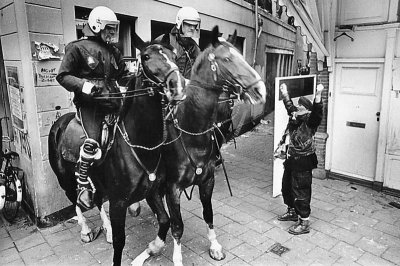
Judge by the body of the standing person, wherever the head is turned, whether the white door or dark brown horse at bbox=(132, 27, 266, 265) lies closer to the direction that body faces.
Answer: the dark brown horse

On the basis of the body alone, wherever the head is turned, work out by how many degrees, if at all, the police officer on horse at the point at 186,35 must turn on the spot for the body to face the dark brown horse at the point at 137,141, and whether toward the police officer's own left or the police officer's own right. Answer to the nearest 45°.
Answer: approximately 45° to the police officer's own right

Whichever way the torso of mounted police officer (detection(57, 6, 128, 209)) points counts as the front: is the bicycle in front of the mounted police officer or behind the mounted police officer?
behind

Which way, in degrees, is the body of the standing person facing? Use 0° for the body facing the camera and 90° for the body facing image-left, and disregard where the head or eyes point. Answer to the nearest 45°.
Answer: approximately 45°

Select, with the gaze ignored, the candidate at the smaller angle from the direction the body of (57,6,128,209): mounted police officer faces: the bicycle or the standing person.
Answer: the standing person

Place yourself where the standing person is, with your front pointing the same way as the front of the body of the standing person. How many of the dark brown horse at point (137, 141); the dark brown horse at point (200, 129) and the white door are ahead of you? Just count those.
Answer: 2

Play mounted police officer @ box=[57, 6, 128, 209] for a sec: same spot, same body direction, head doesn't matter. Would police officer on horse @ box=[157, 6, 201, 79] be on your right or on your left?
on your left

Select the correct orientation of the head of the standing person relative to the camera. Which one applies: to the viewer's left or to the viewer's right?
to the viewer's left

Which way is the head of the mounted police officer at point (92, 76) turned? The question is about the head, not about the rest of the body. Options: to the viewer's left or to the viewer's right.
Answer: to the viewer's right

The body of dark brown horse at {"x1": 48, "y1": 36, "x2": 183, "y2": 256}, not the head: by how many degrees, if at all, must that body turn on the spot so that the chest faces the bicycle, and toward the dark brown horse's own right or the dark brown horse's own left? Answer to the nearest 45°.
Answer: approximately 180°
